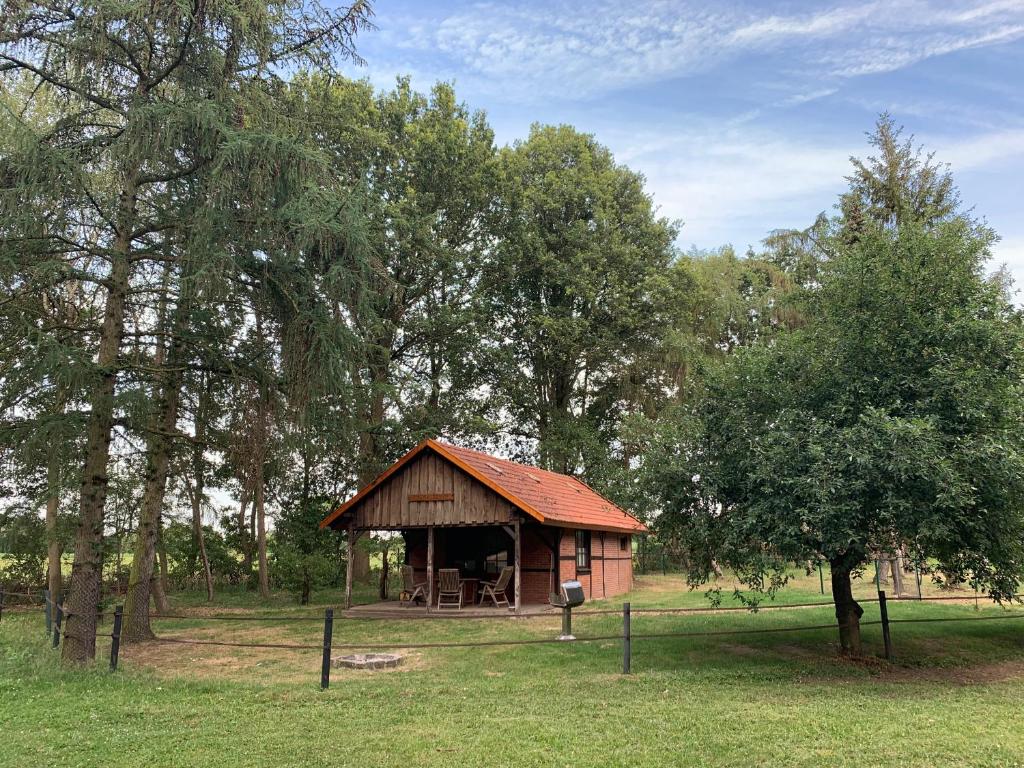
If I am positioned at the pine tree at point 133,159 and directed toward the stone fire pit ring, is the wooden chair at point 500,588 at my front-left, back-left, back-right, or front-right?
front-left

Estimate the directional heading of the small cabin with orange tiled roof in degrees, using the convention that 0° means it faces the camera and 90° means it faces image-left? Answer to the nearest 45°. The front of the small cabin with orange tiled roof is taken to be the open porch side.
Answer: approximately 45°

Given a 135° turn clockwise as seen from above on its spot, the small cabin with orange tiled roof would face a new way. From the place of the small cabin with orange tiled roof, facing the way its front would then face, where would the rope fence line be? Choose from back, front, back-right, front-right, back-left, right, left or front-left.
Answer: back
